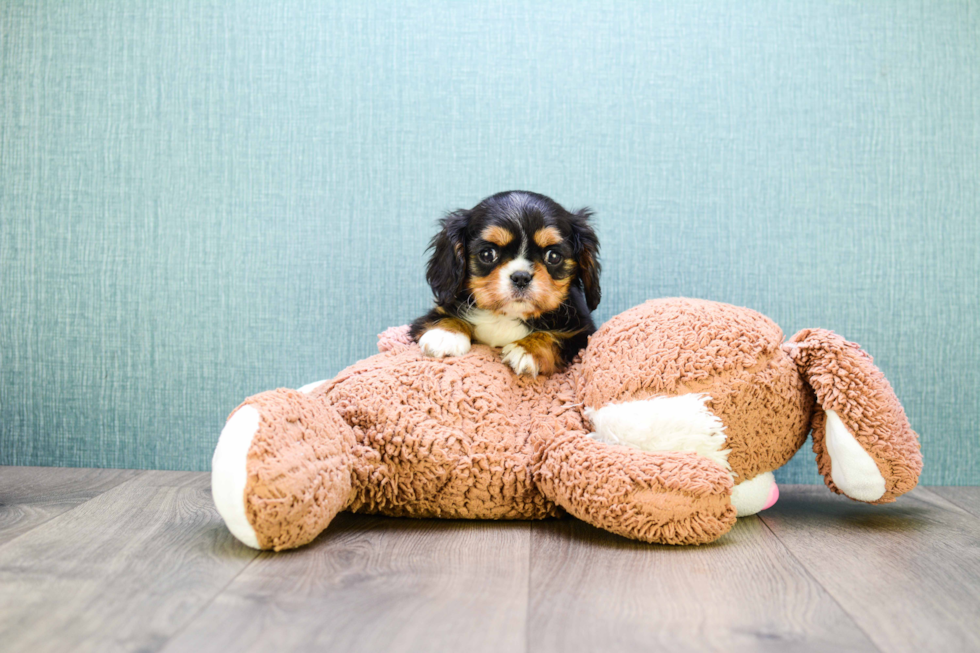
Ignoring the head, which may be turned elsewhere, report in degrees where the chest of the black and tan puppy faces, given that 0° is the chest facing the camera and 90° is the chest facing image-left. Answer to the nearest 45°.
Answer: approximately 0°
